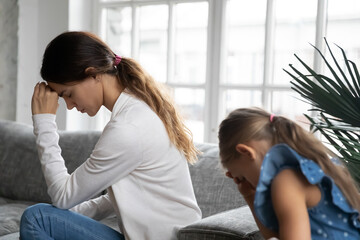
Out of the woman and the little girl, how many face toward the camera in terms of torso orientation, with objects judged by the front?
0

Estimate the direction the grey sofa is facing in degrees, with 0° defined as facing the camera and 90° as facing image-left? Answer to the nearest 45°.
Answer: approximately 0°

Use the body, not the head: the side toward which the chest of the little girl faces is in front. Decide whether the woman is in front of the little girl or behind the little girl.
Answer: in front

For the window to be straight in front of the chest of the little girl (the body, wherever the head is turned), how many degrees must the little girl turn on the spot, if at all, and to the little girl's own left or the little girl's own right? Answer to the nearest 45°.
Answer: approximately 90° to the little girl's own right

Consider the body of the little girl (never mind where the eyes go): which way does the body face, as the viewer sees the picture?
to the viewer's left
